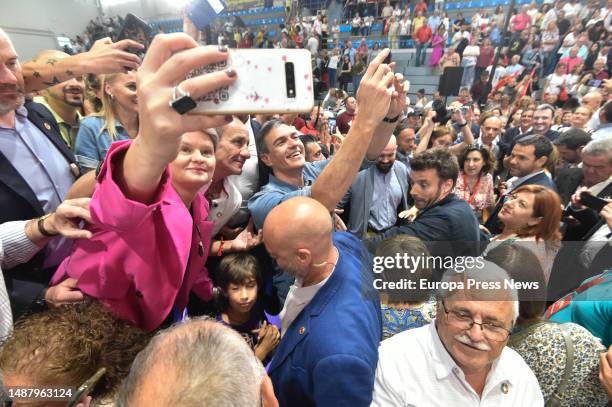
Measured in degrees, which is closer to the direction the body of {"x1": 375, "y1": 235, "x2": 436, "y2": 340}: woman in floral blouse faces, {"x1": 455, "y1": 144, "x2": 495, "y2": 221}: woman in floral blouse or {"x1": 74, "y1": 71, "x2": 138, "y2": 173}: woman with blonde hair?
the woman in floral blouse

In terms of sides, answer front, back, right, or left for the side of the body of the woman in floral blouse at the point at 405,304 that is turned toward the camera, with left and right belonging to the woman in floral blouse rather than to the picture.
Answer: back

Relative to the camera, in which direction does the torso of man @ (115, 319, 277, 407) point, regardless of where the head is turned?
away from the camera

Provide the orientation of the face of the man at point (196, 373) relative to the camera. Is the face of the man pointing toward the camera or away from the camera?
away from the camera

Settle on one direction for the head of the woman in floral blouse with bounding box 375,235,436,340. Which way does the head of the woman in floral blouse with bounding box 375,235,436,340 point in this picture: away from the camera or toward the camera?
away from the camera

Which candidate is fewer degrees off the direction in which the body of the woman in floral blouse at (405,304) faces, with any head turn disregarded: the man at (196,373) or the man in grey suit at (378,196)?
the man in grey suit
